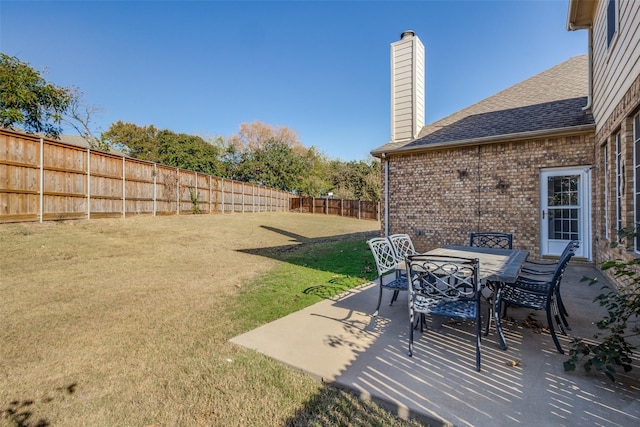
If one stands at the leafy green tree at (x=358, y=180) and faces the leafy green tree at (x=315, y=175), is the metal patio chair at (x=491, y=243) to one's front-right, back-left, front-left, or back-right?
back-left

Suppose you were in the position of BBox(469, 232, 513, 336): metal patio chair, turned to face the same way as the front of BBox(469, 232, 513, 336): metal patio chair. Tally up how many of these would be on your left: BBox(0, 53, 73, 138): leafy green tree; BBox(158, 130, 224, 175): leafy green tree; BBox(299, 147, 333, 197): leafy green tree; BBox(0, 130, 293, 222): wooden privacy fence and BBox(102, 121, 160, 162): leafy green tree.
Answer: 0

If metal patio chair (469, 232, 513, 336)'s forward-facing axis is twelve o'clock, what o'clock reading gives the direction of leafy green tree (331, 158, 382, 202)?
The leafy green tree is roughly at 5 o'clock from the metal patio chair.

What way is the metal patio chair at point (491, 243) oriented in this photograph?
toward the camera

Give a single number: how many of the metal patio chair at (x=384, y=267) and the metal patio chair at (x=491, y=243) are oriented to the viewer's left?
0

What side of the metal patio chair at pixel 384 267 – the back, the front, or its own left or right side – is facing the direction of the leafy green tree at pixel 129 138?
back

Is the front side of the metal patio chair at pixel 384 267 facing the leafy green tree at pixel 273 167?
no

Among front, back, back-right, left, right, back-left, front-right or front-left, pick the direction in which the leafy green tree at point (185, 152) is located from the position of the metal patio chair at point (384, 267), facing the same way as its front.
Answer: back

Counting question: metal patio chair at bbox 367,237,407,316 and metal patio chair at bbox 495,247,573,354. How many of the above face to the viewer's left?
1

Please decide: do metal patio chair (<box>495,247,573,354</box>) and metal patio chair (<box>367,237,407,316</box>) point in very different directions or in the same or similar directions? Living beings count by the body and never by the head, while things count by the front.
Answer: very different directions

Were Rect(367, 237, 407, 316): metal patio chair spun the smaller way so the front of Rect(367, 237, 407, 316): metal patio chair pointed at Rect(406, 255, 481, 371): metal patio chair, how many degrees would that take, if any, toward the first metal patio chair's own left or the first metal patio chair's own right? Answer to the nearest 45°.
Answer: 0° — it already faces it

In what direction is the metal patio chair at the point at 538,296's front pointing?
to the viewer's left

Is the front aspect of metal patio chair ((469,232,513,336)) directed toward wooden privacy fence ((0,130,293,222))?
no

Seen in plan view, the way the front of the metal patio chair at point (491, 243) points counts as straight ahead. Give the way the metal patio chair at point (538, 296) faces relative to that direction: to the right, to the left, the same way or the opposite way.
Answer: to the right

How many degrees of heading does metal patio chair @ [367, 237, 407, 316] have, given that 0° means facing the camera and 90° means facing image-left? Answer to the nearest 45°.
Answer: approximately 315°

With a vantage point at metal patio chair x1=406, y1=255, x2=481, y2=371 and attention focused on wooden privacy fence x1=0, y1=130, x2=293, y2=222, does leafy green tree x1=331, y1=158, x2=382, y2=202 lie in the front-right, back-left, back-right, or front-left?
front-right

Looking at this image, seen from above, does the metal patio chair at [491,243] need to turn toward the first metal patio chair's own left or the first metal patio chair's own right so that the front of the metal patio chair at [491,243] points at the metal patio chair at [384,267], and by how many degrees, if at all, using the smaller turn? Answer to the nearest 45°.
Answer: approximately 45° to the first metal patio chair's own right

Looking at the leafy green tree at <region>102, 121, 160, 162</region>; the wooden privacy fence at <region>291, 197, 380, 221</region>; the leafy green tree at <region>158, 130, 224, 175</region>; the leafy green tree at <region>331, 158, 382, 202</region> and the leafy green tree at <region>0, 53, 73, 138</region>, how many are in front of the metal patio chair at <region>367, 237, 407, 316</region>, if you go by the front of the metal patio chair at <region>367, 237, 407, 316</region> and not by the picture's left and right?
0

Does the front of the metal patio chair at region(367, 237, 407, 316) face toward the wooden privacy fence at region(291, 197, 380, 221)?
no

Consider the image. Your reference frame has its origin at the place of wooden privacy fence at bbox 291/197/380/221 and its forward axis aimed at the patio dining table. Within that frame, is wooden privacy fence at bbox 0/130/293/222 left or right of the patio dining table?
right
